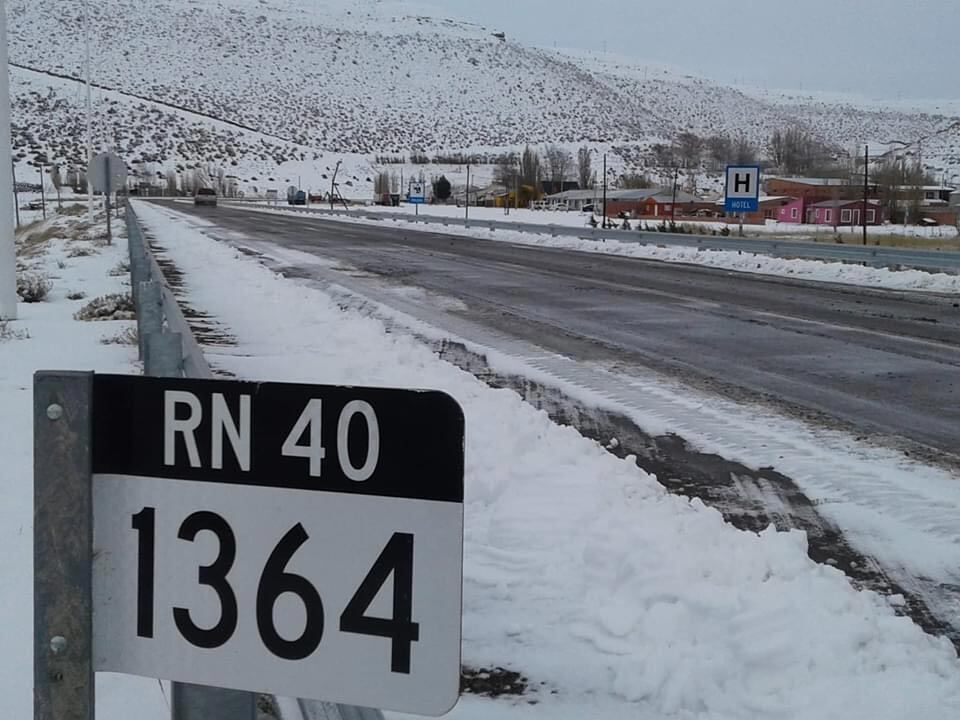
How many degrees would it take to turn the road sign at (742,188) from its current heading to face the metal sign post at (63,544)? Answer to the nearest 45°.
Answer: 0° — it already faces it

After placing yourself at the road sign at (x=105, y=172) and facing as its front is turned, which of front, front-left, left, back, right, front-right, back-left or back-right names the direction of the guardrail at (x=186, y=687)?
back

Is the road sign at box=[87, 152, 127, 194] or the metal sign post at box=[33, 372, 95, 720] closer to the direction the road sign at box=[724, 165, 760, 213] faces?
the metal sign post

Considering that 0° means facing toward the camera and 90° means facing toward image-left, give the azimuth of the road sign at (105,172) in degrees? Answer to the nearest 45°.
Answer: approximately 180°

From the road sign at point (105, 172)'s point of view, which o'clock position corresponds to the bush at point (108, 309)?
The bush is roughly at 6 o'clock from the road sign.

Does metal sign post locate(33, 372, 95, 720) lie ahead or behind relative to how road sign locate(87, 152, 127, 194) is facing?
behind

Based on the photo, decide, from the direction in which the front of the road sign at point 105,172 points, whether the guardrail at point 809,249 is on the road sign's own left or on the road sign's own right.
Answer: on the road sign's own right

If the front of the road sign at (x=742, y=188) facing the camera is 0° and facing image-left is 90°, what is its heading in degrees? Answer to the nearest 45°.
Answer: approximately 0°

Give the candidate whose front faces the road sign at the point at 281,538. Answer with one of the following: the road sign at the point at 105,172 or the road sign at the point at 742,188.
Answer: the road sign at the point at 742,188

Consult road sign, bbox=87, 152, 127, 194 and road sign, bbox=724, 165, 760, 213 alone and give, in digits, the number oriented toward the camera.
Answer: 1

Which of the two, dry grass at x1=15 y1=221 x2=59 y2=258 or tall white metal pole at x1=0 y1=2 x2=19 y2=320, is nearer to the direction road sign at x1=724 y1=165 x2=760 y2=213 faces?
the tall white metal pole

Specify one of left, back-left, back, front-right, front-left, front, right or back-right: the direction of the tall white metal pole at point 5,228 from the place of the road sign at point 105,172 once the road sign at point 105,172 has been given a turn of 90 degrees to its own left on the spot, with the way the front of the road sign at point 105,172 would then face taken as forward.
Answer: left
